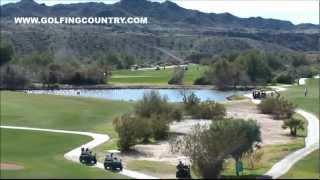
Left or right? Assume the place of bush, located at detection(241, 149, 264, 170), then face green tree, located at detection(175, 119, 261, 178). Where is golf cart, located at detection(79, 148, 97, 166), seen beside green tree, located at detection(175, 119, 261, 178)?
right

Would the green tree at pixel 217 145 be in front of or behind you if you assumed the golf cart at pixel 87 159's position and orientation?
in front

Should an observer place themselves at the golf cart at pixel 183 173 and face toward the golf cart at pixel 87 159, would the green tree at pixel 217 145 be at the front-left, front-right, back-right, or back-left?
back-right

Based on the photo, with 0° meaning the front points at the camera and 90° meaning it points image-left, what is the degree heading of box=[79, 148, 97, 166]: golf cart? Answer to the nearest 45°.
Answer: approximately 315°

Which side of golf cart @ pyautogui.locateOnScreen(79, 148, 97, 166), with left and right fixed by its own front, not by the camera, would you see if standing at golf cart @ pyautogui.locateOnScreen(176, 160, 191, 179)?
front
